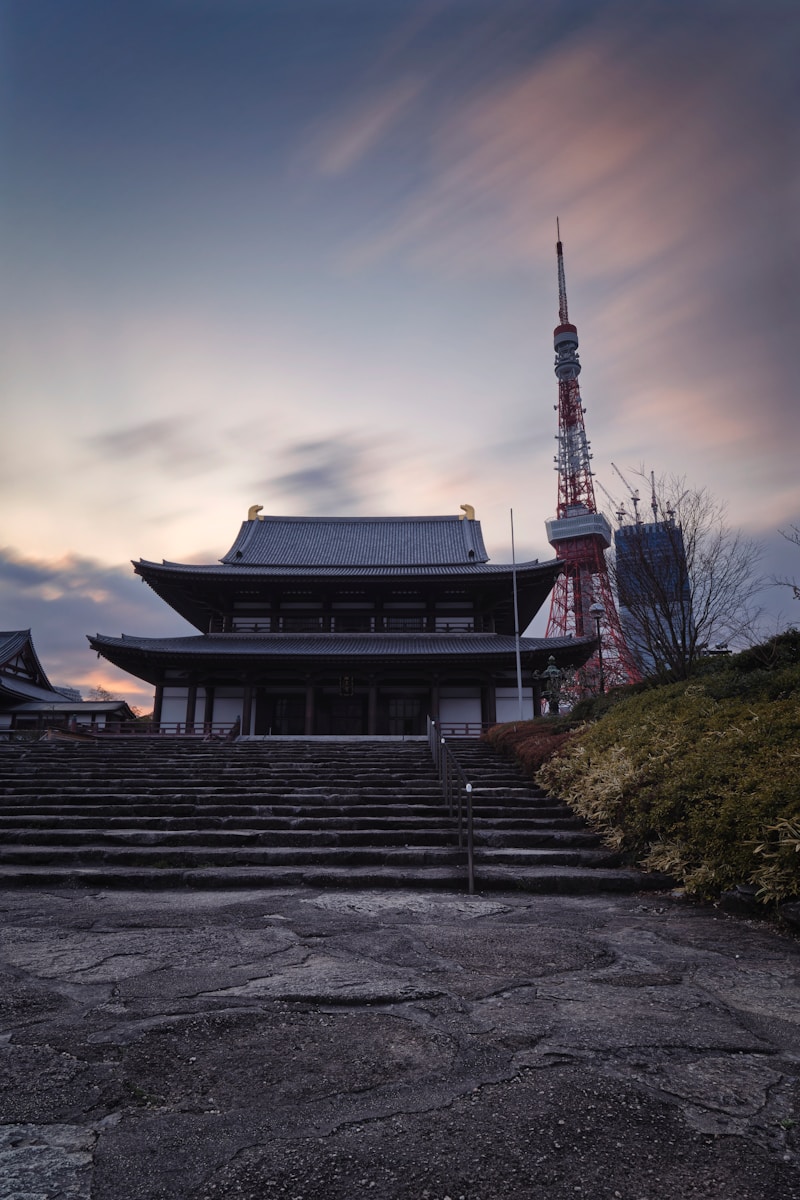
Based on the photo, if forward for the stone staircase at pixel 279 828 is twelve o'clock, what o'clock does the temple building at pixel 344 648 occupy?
The temple building is roughly at 6 o'clock from the stone staircase.

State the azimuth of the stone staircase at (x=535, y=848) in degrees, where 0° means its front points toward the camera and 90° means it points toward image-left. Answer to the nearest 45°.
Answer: approximately 0°

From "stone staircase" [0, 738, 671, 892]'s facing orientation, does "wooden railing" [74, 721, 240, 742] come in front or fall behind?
behind

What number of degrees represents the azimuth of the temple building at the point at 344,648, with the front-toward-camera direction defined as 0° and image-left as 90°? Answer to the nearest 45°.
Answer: approximately 0°

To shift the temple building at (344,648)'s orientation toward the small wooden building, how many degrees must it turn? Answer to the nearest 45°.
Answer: approximately 135° to its right

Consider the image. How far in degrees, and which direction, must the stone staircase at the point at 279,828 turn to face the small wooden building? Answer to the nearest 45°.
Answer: approximately 135° to its right

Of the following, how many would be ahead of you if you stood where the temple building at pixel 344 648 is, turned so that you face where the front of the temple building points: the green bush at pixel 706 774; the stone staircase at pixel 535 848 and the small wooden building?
2
